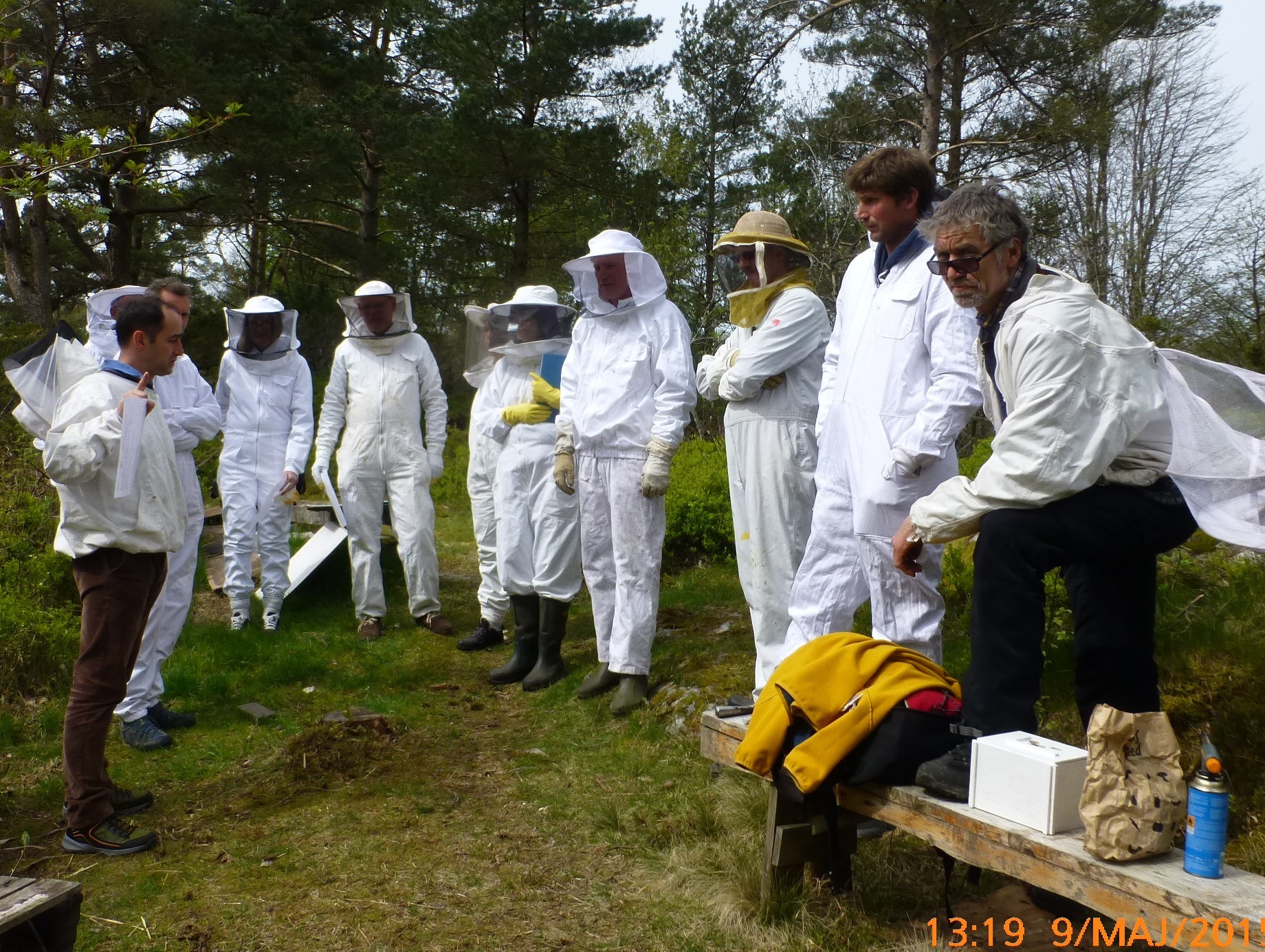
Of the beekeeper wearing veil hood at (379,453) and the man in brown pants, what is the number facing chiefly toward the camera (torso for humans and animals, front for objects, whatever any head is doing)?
1

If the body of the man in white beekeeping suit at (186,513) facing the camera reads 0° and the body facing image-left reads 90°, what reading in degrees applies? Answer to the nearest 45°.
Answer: approximately 270°

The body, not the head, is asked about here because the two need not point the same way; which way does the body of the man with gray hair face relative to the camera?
to the viewer's left

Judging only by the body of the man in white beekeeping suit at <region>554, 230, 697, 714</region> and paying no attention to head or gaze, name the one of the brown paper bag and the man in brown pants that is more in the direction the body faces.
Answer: the man in brown pants

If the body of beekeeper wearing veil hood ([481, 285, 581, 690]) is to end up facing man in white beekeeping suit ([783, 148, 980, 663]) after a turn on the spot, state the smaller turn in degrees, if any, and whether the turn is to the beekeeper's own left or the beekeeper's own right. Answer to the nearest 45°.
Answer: approximately 90° to the beekeeper's own left

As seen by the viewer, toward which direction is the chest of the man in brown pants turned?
to the viewer's right

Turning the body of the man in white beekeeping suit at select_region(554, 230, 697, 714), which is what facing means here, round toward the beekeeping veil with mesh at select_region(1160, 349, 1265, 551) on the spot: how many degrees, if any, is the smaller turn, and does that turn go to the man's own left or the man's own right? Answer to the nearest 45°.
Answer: approximately 90° to the man's own left

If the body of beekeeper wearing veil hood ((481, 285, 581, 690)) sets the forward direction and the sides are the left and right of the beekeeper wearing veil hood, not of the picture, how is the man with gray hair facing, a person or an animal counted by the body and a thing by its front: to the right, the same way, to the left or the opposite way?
to the right

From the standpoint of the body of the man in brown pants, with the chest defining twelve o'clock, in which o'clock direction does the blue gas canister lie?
The blue gas canister is roughly at 2 o'clock from the man in brown pants.

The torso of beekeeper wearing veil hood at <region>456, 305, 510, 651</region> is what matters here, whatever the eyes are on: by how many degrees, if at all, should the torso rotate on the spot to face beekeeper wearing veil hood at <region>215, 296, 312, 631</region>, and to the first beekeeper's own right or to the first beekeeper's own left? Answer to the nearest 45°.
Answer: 0° — they already face them

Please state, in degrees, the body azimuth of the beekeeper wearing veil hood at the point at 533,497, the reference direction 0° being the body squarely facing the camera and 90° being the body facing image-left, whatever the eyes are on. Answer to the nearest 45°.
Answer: approximately 45°
